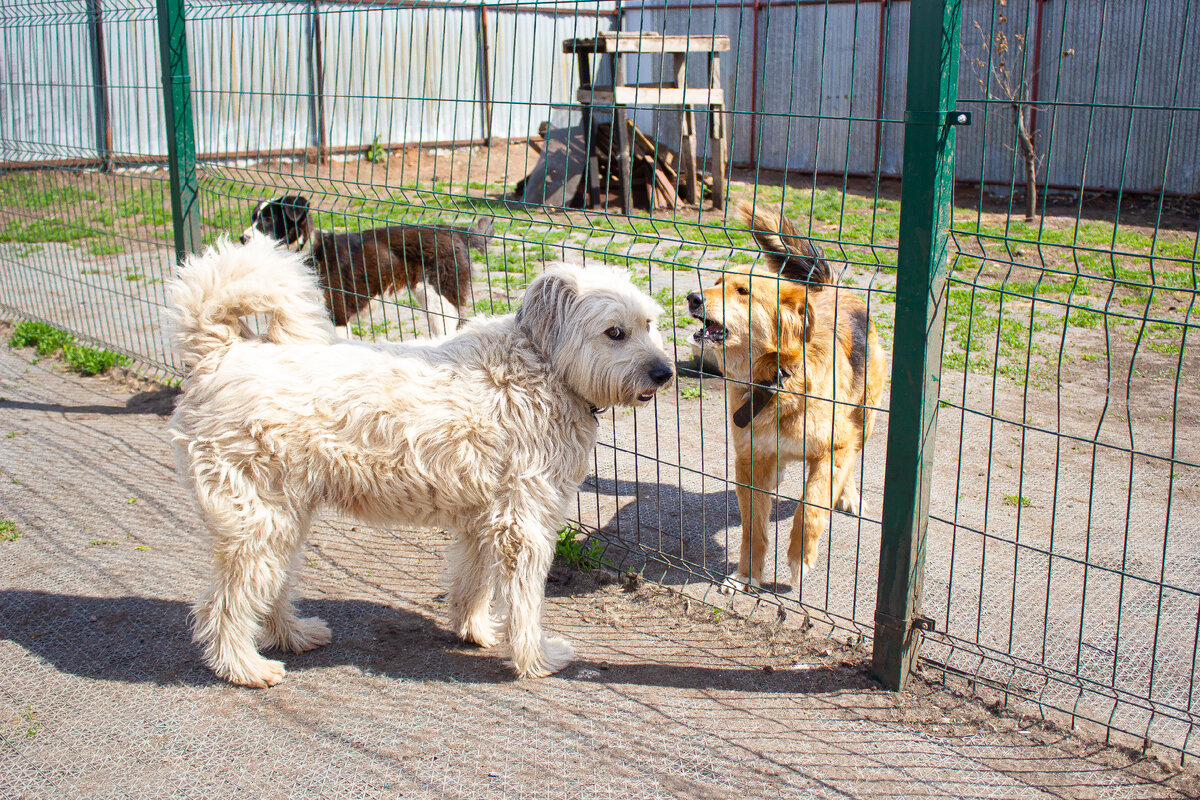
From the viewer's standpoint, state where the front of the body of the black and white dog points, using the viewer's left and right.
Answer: facing to the left of the viewer

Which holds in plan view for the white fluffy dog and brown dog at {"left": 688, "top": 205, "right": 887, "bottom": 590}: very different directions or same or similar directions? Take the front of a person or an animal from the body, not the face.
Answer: very different directions

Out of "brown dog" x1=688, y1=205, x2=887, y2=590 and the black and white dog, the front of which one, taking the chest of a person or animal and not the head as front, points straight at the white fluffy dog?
the brown dog

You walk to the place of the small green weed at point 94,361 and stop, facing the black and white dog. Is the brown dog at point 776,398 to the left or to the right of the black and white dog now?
right

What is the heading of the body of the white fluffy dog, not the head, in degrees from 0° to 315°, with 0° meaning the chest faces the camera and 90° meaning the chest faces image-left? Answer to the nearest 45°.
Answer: approximately 270°

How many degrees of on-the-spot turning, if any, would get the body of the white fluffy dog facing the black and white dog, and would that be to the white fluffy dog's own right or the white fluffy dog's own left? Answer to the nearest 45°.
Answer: approximately 90° to the white fluffy dog's own left

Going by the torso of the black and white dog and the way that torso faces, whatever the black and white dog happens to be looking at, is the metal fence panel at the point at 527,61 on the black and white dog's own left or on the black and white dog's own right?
on the black and white dog's own right

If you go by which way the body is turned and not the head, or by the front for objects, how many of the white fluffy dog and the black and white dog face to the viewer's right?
1

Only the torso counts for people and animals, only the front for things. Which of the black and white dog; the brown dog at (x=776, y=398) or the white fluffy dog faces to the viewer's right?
the white fluffy dog

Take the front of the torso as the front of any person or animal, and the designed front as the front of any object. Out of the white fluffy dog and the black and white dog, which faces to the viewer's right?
the white fluffy dog

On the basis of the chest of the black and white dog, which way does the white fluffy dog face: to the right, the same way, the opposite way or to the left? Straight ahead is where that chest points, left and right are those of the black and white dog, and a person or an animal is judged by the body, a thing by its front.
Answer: the opposite way
